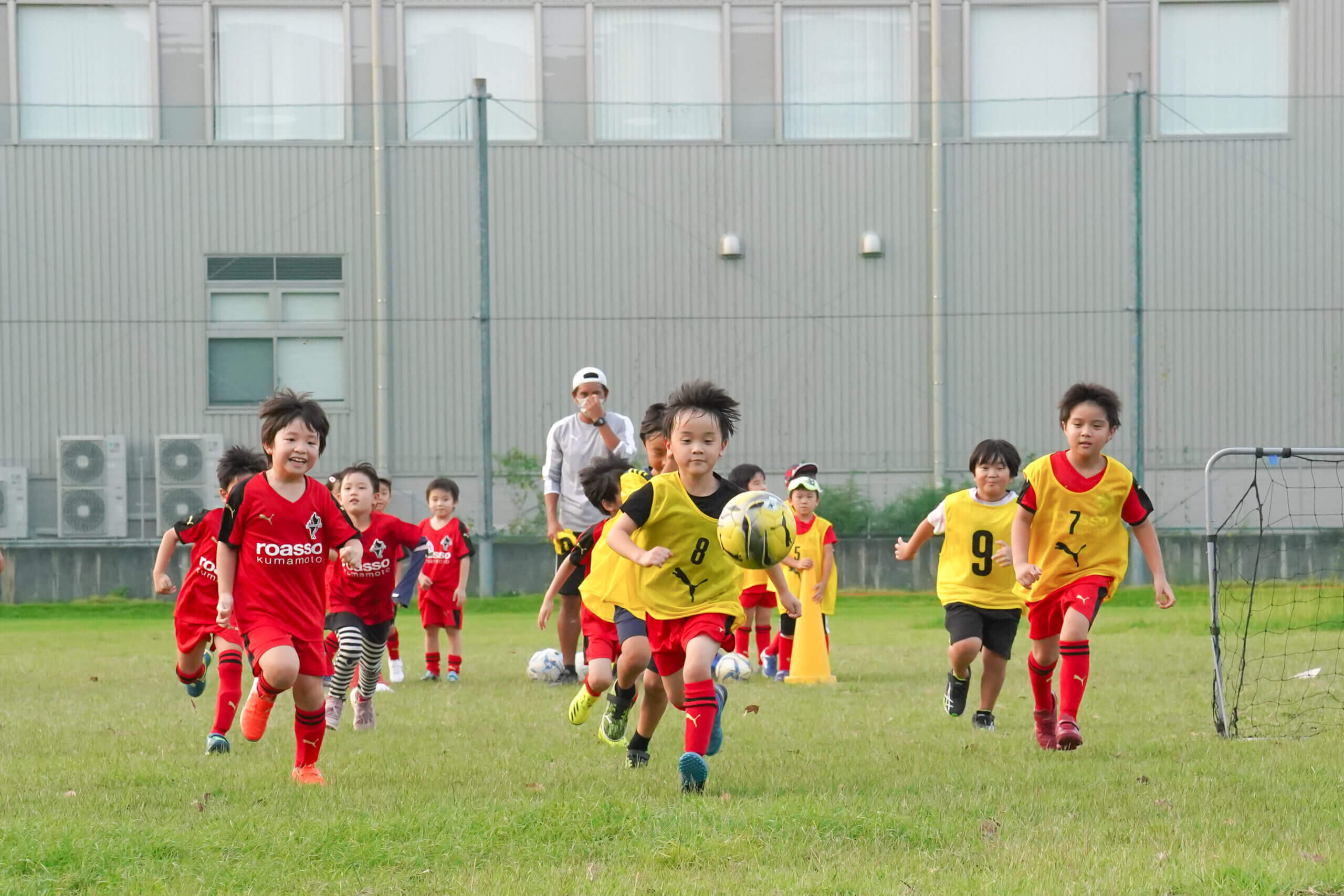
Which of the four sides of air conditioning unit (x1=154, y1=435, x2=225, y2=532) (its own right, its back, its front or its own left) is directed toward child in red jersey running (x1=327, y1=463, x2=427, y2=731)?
front

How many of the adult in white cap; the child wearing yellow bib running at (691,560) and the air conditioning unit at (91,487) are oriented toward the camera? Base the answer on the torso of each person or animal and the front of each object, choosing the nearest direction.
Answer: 3

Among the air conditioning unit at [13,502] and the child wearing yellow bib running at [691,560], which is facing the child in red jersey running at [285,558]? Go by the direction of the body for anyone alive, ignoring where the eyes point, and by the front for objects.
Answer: the air conditioning unit

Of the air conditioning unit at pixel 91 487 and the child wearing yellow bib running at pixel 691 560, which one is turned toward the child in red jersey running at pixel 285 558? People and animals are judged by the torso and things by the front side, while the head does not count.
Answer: the air conditioning unit

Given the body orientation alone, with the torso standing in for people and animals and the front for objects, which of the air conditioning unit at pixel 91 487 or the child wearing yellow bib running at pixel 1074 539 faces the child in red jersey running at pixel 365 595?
the air conditioning unit

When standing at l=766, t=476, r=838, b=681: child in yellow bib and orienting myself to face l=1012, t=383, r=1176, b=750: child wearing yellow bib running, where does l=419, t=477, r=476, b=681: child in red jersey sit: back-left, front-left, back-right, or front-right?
back-right

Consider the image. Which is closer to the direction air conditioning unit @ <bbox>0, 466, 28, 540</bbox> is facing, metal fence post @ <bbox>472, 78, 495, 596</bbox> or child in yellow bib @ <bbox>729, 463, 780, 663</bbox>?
the child in yellow bib

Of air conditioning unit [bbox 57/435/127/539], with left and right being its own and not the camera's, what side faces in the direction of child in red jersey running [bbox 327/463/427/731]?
front

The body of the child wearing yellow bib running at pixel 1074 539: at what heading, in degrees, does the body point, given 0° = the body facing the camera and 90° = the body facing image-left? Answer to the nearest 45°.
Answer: approximately 0°

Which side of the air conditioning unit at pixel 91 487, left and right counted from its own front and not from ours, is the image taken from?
front

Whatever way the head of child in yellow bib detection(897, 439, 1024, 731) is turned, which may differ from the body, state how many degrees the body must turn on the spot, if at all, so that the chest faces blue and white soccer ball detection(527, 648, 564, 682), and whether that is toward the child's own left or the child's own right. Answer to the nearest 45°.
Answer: approximately 135° to the child's own right

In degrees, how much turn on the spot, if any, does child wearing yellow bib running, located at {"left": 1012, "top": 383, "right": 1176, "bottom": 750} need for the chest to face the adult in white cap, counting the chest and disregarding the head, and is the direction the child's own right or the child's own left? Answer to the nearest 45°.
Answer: approximately 135° to the child's own right
